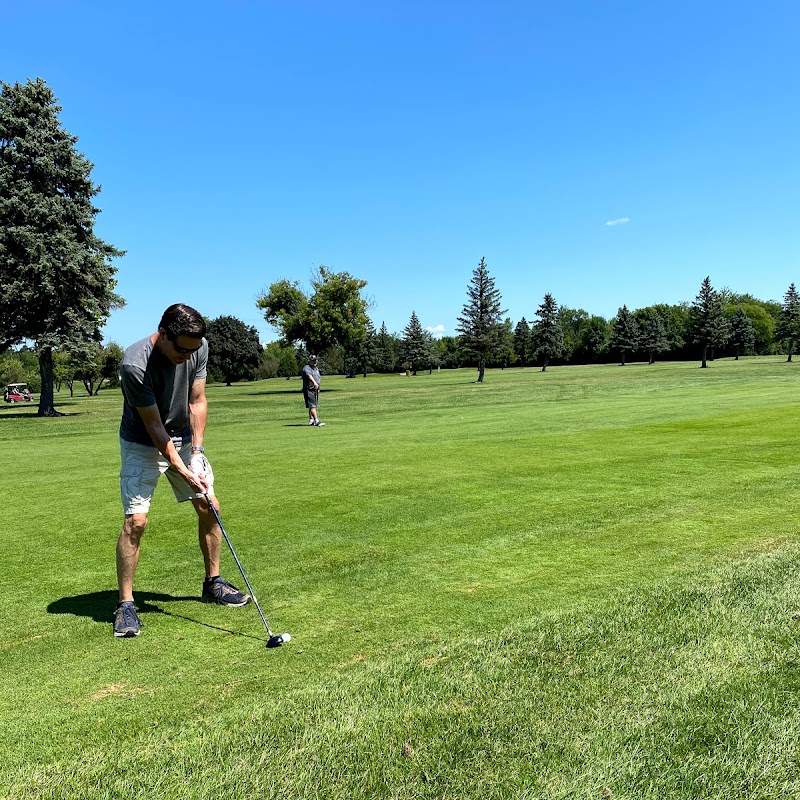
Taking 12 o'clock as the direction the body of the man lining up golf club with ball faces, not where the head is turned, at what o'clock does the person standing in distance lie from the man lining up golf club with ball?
The person standing in distance is roughly at 8 o'clock from the man lining up golf club with ball.

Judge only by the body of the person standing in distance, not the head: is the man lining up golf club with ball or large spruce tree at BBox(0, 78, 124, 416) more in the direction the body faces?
the man lining up golf club with ball

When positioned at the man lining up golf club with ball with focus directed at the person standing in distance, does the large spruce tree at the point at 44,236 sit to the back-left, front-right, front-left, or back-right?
front-left

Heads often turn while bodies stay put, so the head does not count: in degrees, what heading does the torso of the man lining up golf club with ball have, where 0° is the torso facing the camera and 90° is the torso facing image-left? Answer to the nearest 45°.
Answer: approximately 315°

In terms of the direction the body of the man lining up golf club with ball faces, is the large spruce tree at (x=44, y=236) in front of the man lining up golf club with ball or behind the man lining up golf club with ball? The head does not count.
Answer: behind

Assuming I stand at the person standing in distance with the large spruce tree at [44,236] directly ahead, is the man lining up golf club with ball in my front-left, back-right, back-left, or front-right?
back-left

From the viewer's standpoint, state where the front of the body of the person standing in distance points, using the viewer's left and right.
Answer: facing the viewer and to the right of the viewer

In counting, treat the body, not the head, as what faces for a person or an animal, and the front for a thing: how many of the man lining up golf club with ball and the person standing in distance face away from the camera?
0

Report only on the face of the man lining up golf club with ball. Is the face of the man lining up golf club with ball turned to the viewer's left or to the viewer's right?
to the viewer's right
